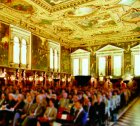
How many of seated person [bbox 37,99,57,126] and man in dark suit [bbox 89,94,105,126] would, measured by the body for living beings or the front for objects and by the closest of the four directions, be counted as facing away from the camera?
0

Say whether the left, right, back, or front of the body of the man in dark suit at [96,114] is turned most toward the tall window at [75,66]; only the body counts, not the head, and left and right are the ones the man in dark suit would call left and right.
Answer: back

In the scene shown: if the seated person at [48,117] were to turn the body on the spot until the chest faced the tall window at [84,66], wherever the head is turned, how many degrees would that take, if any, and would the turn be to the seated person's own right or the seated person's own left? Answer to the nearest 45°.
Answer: approximately 135° to the seated person's own right

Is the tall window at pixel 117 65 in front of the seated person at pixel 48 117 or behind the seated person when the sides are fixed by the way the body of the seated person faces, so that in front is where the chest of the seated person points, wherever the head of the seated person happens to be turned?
behind

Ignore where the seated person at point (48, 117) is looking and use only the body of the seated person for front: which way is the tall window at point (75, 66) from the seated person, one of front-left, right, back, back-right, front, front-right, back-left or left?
back-right

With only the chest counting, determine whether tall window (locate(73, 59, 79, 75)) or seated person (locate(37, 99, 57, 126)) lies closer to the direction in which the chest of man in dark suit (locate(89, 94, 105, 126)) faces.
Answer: the seated person

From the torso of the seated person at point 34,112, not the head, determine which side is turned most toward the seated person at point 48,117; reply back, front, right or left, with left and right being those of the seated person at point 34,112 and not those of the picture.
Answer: left

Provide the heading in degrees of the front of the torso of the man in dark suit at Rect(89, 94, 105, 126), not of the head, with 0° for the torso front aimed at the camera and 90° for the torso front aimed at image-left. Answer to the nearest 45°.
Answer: approximately 0°

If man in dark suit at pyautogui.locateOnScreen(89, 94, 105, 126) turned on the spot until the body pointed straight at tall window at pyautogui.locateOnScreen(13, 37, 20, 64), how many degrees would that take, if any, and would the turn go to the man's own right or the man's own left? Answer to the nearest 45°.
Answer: approximately 135° to the man's own right

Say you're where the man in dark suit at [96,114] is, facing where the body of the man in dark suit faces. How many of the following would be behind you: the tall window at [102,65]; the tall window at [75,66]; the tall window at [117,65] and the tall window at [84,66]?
4
